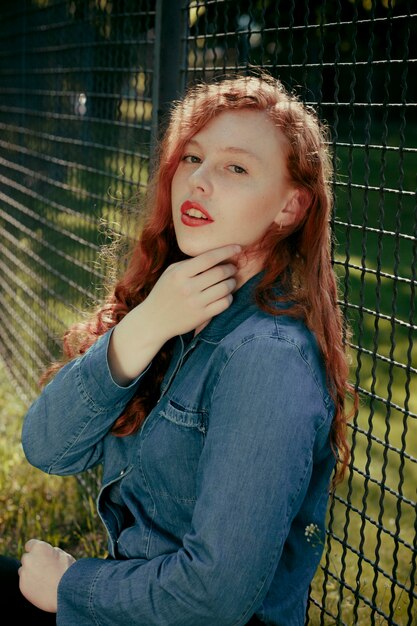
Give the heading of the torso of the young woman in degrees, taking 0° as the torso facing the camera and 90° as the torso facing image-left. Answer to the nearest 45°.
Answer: approximately 45°
